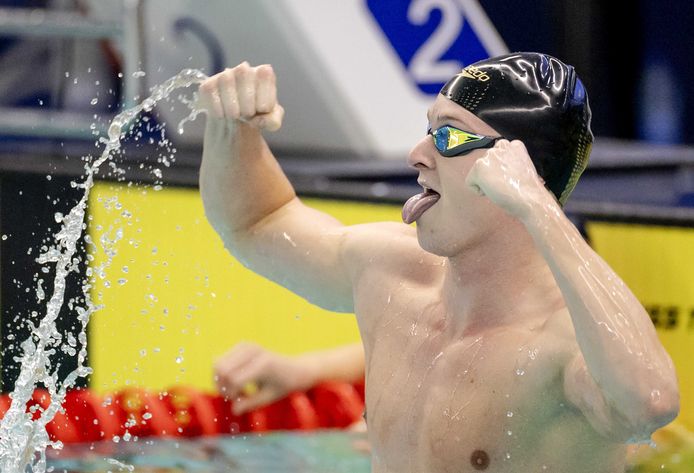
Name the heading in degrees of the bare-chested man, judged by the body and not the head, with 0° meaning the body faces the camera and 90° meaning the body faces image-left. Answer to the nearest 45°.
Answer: approximately 45°

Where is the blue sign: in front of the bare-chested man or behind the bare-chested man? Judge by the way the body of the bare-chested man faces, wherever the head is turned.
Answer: behind

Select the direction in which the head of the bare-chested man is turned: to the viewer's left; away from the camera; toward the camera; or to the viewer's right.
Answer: to the viewer's left

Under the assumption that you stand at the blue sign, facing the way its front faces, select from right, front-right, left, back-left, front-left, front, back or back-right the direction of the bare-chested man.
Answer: front

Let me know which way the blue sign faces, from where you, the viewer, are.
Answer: facing the viewer

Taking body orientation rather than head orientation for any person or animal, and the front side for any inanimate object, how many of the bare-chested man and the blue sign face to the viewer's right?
0

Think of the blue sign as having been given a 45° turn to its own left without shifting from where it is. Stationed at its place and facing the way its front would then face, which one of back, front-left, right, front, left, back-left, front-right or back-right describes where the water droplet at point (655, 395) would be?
front-right
